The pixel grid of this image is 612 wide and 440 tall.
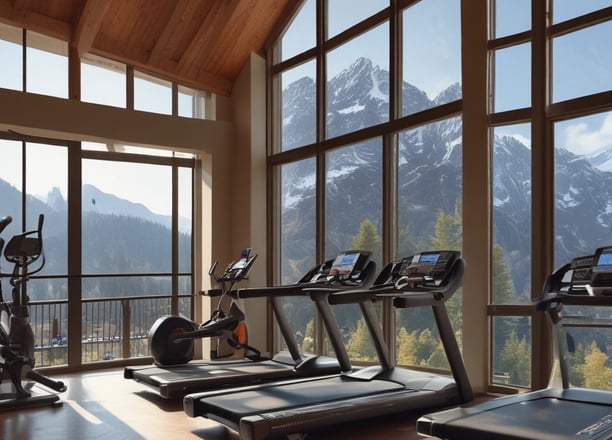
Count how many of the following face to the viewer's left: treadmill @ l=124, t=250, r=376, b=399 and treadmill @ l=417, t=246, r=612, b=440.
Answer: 0

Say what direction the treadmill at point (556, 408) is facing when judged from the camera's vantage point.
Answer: facing away from the viewer and to the right of the viewer

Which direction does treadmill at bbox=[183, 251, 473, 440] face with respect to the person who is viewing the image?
facing away from the viewer and to the right of the viewer

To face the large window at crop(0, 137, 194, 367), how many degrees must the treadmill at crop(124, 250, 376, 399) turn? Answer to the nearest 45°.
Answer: approximately 90° to its left

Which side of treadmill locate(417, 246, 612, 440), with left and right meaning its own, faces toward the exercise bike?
left

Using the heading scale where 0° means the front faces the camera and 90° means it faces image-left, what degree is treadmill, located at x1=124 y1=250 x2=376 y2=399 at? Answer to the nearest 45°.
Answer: approximately 225°

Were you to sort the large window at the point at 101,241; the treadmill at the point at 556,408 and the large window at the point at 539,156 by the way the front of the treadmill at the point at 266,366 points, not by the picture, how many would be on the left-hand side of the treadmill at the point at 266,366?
1

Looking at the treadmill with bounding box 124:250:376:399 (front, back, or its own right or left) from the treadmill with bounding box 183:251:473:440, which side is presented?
right

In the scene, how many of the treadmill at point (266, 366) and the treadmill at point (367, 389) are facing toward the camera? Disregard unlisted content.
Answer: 0

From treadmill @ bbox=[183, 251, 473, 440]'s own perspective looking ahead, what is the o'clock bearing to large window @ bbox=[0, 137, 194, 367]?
The large window is roughly at 9 o'clock from the treadmill.

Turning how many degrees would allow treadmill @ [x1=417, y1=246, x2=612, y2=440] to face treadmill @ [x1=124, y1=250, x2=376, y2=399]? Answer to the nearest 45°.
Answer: approximately 90° to its left

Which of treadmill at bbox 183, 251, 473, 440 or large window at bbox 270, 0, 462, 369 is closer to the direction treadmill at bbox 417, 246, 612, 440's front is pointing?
the large window

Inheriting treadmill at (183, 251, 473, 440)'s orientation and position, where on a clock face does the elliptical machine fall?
The elliptical machine is roughly at 8 o'clock from the treadmill.

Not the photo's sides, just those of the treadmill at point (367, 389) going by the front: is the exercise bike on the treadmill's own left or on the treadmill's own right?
on the treadmill's own left
